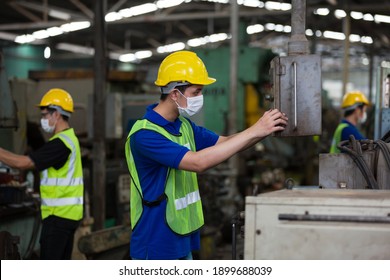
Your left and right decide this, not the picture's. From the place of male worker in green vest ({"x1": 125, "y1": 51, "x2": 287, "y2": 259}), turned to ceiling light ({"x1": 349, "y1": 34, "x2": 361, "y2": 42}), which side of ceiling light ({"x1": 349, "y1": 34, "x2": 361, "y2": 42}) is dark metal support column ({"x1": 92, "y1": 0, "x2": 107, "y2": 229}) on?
left

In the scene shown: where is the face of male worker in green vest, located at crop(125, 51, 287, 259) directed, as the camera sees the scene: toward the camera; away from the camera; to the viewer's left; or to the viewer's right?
to the viewer's right

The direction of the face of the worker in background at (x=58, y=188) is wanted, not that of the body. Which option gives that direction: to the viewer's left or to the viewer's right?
to the viewer's left

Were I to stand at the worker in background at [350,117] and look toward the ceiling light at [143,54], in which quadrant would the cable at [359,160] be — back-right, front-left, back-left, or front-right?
back-left

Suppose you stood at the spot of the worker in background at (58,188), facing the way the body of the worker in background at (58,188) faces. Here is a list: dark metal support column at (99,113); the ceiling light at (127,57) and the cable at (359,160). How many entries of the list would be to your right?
2

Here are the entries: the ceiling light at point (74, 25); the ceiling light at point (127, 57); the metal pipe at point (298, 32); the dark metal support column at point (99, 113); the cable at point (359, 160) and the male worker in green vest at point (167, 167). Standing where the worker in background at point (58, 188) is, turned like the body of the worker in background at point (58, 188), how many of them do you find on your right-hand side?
3

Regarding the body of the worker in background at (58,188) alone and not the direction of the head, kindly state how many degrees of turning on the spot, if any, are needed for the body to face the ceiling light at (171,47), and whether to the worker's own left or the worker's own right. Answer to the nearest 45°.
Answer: approximately 90° to the worker's own right

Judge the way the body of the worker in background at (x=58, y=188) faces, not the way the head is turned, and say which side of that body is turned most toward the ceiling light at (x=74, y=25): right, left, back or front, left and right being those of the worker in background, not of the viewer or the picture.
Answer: right

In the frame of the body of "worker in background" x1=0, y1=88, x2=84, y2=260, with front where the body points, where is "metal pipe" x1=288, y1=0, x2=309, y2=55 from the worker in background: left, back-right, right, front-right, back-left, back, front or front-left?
back-left

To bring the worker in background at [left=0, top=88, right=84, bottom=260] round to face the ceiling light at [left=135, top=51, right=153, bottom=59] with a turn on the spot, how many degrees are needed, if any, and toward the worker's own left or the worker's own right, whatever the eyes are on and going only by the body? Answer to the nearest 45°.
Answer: approximately 90° to the worker's own right

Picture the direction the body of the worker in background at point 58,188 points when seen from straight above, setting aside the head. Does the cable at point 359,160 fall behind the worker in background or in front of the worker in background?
behind

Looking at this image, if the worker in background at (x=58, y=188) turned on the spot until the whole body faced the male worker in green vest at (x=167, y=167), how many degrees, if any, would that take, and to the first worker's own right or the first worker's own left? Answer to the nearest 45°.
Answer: approximately 90° to the first worker's own left

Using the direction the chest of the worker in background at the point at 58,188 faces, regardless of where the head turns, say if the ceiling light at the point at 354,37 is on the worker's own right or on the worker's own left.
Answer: on the worker's own right

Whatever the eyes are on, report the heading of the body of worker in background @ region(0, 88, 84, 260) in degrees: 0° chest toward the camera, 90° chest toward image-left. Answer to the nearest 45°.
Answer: approximately 90°

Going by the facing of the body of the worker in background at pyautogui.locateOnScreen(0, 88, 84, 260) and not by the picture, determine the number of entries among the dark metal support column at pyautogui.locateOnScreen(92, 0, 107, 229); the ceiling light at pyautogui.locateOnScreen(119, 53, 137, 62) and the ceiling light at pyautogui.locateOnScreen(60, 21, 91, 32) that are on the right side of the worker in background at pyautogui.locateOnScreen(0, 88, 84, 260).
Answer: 3

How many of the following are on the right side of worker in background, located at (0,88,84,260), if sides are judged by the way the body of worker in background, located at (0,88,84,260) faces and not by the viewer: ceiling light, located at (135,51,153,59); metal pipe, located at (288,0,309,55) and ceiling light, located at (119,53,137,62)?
2

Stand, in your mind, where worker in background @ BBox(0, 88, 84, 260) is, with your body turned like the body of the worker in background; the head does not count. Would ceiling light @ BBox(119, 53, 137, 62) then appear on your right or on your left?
on your right
